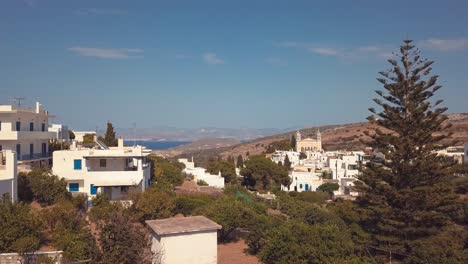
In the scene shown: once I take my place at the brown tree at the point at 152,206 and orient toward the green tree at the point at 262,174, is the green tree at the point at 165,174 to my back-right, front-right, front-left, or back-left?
front-left

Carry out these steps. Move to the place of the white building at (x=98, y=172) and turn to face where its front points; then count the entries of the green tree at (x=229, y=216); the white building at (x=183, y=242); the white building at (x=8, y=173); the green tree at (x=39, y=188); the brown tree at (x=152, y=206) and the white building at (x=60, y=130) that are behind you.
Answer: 1

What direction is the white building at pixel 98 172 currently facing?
toward the camera

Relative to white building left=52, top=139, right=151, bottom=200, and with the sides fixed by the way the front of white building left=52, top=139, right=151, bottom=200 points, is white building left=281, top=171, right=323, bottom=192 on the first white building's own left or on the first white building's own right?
on the first white building's own left

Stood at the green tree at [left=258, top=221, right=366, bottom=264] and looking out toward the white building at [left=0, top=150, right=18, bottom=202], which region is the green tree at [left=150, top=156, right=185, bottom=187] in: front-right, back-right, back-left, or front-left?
front-right

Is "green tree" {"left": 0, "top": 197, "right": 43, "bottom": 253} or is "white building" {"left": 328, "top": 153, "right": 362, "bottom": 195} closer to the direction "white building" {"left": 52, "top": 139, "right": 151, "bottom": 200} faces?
the green tree

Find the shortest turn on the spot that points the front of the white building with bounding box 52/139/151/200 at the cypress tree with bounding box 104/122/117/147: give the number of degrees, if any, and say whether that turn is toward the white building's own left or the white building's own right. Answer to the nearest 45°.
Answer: approximately 180°

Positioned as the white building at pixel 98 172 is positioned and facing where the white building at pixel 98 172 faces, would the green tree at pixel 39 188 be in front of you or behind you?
in front

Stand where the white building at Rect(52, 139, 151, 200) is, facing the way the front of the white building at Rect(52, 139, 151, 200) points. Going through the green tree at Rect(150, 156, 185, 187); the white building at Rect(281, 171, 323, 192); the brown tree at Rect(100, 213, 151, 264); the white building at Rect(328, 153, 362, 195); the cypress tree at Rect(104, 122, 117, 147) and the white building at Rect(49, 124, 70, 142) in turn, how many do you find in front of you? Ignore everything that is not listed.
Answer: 1

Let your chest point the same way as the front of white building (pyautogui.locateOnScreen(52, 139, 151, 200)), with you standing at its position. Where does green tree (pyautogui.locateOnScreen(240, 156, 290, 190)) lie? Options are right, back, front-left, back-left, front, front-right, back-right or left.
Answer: back-left

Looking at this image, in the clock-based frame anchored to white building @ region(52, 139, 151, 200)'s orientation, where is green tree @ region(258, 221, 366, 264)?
The green tree is roughly at 11 o'clock from the white building.

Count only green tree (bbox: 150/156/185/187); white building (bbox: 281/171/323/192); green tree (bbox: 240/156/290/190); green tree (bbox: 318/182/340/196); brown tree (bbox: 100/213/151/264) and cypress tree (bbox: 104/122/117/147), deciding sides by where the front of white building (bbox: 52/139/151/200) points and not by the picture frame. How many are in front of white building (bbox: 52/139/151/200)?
1

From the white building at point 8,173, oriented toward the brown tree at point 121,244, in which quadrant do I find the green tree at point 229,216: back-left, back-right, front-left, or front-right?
front-left

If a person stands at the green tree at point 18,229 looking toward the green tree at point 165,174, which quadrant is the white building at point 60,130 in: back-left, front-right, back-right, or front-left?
front-left

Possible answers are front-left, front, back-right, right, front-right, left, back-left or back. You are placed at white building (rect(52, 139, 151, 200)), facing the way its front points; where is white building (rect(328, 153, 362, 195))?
back-left

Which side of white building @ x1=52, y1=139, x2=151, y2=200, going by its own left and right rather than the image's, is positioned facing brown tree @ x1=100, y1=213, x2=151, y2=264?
front

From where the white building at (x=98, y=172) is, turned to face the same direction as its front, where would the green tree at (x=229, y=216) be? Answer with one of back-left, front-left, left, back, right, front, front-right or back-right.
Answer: front-left
